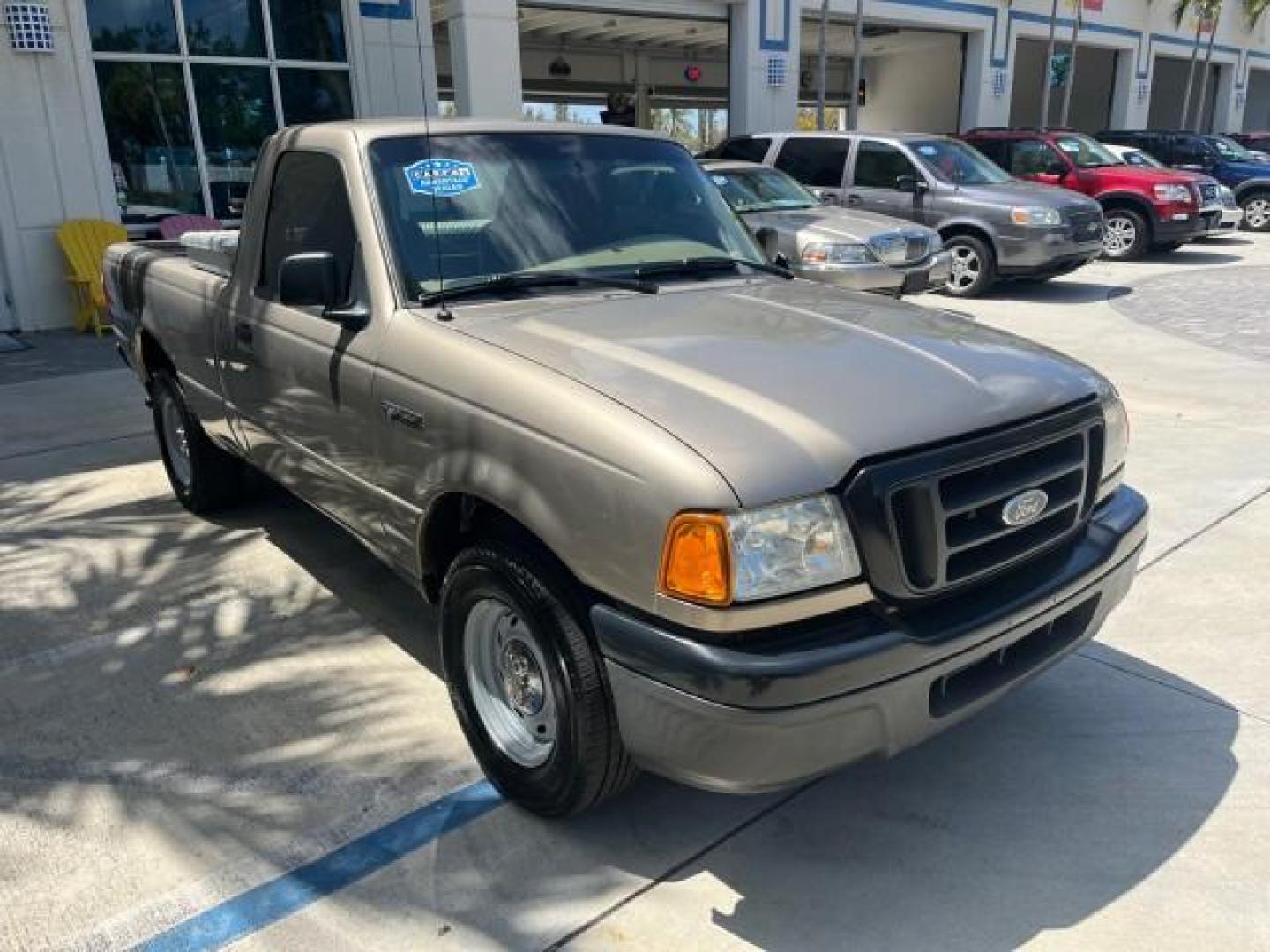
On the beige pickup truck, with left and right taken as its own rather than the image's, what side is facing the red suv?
left

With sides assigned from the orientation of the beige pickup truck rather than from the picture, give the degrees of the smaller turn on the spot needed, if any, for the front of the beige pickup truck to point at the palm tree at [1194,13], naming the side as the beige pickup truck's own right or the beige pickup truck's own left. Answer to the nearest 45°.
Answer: approximately 90° to the beige pickup truck's own left

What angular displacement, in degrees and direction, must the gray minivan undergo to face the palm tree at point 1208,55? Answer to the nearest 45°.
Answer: approximately 135° to its left

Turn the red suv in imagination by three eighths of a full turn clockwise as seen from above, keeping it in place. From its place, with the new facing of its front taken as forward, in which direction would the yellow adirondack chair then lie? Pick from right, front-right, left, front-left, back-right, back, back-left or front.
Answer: front-left

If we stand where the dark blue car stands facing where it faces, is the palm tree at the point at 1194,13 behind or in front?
behind

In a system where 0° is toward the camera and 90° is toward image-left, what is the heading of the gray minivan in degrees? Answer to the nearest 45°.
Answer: approximately 315°

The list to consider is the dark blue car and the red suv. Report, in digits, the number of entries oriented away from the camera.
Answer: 0

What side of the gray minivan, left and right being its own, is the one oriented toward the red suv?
left

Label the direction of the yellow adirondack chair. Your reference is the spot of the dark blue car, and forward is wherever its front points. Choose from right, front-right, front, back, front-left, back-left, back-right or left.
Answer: right

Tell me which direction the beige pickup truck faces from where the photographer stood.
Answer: facing the viewer and to the right of the viewer
